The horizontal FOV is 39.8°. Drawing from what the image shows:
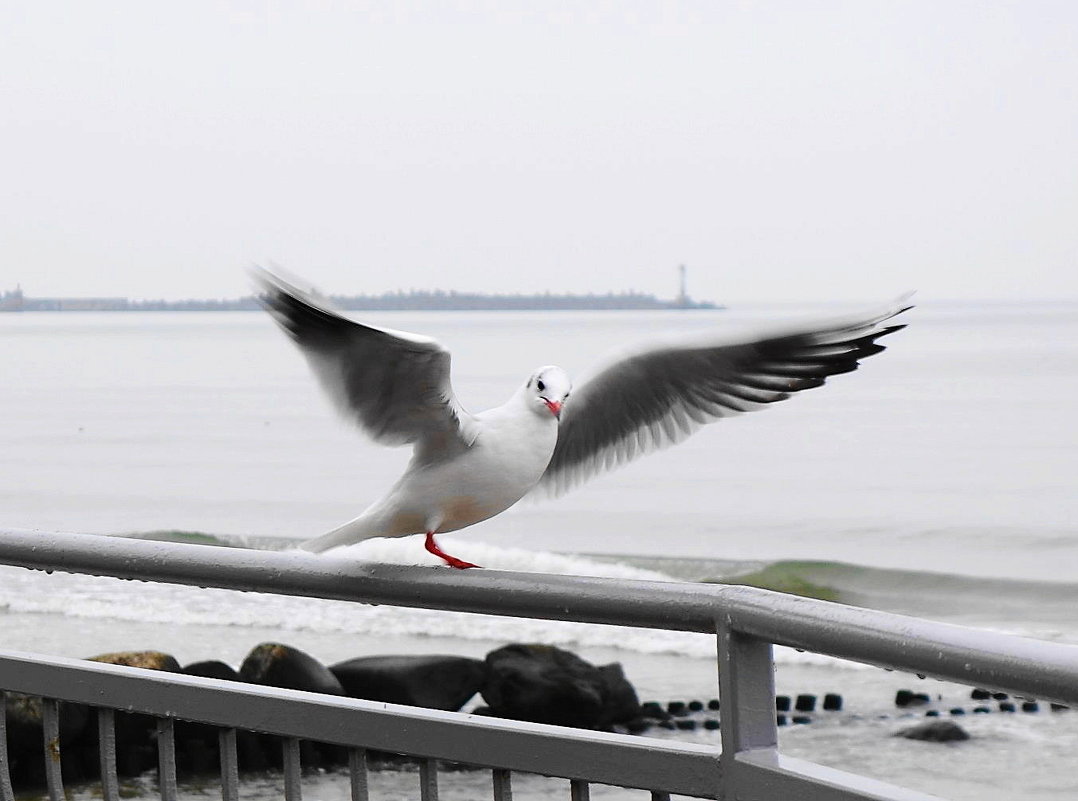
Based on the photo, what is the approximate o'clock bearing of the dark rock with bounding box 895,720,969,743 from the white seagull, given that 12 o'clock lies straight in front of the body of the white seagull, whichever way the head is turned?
The dark rock is roughly at 8 o'clock from the white seagull.

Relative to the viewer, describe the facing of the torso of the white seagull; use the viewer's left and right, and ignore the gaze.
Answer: facing the viewer and to the right of the viewer

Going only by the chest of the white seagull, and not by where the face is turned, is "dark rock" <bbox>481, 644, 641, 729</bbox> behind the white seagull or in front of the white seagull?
behind

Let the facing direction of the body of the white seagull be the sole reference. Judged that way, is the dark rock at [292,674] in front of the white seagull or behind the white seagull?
behind

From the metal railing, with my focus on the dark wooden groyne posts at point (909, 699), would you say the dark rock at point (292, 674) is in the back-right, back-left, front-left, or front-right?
front-left

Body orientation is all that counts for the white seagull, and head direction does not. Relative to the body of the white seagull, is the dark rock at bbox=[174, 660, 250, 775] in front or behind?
behind
